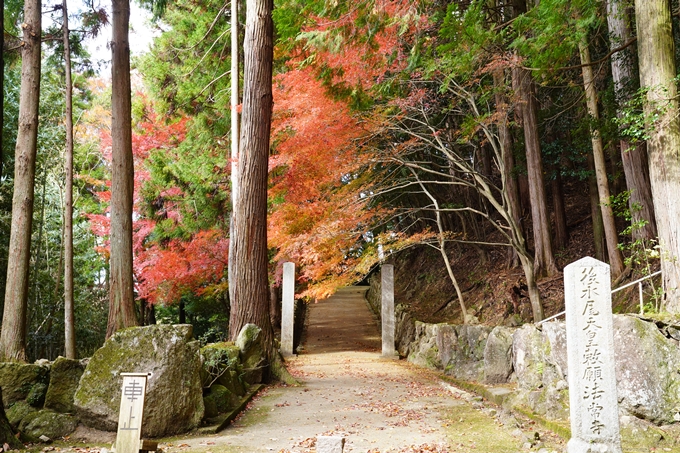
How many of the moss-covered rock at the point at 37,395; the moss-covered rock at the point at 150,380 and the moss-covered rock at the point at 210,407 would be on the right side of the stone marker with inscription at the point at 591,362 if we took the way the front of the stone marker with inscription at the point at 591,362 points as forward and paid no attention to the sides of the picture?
3

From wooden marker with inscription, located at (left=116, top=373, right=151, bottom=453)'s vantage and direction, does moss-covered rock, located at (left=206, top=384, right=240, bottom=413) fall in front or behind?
behind

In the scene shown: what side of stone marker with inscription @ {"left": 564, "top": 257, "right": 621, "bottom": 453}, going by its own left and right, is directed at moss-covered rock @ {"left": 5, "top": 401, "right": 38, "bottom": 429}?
right

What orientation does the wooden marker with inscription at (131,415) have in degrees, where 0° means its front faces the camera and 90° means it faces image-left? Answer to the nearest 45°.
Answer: approximately 0°

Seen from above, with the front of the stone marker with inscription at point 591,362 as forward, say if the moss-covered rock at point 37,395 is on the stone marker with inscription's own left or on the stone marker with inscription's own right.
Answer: on the stone marker with inscription's own right

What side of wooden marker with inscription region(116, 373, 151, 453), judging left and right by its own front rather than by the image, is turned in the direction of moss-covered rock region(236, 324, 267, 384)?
back

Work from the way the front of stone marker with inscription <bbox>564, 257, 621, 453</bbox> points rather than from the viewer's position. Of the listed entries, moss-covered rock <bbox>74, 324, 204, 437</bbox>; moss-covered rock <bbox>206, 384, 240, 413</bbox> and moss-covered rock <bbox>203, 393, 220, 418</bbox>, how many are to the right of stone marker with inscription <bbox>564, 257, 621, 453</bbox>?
3

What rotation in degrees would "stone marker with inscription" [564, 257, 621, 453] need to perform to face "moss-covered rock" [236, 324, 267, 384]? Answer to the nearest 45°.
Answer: approximately 135° to its right

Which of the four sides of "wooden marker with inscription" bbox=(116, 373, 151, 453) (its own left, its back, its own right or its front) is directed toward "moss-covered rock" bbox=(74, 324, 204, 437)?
back

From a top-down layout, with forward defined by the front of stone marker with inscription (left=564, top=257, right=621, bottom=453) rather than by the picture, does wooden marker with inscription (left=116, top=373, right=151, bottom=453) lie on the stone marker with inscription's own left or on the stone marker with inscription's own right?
on the stone marker with inscription's own right

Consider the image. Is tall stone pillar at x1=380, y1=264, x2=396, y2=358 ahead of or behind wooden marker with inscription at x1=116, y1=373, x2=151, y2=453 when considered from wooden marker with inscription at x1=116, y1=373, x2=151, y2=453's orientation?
behind

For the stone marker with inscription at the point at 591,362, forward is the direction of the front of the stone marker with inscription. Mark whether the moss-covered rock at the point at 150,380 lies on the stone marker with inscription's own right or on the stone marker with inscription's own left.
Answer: on the stone marker with inscription's own right

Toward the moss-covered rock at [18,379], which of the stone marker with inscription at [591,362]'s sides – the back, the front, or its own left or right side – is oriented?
right

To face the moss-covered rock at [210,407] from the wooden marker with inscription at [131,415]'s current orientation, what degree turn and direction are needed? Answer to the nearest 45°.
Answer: approximately 135° to its left

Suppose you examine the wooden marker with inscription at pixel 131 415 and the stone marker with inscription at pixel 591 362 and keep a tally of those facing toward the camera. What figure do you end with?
2
